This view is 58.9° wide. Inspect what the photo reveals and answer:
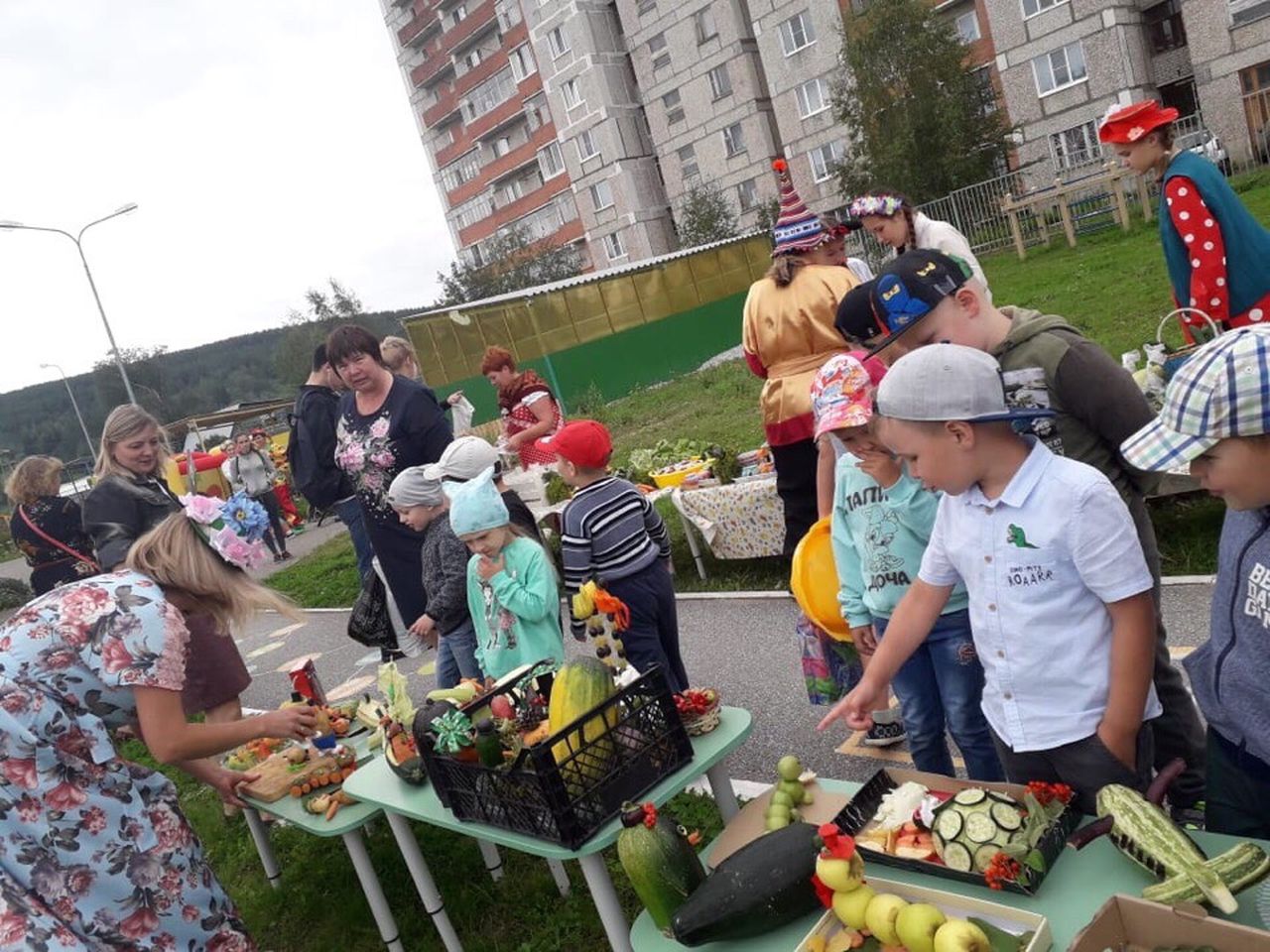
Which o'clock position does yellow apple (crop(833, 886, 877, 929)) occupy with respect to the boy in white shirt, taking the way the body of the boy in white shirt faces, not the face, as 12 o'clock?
The yellow apple is roughly at 12 o'clock from the boy in white shirt.

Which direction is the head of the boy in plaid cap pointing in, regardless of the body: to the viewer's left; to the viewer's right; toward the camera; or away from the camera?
to the viewer's left

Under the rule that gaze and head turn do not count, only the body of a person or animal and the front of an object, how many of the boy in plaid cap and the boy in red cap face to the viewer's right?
0

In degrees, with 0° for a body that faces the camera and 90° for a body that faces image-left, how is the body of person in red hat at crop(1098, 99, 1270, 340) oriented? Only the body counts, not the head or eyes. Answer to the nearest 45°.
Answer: approximately 90°

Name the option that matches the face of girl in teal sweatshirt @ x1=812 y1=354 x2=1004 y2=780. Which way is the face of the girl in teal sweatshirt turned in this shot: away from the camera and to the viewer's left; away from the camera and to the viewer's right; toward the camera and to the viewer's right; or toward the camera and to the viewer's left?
toward the camera and to the viewer's left

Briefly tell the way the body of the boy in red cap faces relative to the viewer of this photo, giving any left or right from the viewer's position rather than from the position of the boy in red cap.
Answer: facing away from the viewer and to the left of the viewer

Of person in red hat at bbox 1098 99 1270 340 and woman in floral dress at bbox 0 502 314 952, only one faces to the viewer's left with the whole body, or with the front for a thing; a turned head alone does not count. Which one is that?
the person in red hat

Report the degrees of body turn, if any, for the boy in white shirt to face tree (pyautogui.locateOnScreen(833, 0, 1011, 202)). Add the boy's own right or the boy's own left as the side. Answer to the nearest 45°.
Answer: approximately 135° to the boy's own right

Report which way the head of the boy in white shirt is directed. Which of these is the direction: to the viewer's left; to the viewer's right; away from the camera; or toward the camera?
to the viewer's left

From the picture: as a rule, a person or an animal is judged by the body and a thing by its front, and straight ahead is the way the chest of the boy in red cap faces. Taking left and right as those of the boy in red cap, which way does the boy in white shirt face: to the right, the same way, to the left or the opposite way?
to the left

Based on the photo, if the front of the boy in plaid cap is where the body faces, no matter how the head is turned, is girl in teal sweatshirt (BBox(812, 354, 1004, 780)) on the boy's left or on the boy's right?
on the boy's right
